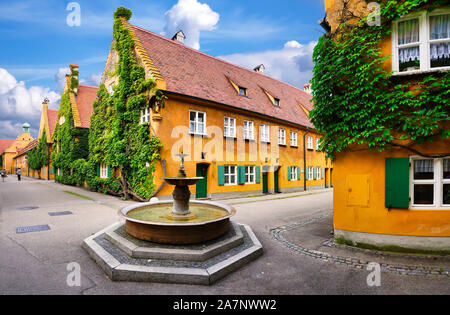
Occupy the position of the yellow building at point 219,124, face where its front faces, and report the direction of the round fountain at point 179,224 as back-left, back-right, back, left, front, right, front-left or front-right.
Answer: front-right

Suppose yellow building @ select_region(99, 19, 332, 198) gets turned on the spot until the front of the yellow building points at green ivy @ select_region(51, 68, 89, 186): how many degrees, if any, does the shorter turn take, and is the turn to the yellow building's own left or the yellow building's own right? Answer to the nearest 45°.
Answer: approximately 180°

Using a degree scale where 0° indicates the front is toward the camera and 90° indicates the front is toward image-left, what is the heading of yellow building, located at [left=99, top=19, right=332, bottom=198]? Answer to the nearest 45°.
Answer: approximately 315°

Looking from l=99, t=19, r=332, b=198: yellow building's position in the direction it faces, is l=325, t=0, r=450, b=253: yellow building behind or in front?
in front

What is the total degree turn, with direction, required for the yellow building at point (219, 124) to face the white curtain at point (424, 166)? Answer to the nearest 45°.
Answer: approximately 45° to its right

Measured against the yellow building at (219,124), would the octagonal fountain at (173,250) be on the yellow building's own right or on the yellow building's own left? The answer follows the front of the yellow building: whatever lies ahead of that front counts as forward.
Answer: on the yellow building's own right
